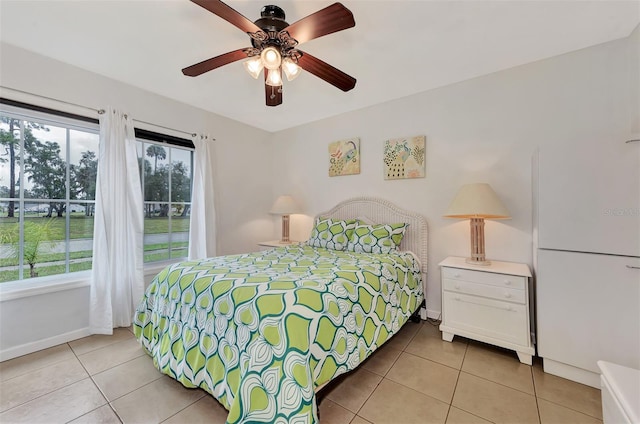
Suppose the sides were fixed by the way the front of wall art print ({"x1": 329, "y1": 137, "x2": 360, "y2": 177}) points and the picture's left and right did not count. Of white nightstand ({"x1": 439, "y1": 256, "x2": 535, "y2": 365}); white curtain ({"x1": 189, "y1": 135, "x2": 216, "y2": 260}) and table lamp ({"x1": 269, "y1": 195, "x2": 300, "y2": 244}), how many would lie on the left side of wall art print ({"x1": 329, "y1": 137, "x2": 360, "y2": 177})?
1

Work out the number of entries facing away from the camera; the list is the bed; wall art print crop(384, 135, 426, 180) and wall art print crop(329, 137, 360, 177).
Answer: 0

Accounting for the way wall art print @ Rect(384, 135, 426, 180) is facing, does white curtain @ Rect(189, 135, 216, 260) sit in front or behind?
in front

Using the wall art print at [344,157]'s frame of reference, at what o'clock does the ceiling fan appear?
The ceiling fan is roughly at 11 o'clock from the wall art print.

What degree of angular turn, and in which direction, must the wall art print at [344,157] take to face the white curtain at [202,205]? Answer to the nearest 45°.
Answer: approximately 45° to its right

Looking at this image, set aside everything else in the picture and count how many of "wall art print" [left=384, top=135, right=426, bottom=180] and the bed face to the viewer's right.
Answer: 0

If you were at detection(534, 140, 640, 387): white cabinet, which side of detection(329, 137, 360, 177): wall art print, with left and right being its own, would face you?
left

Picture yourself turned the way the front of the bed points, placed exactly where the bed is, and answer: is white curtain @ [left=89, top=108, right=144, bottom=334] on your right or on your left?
on your right

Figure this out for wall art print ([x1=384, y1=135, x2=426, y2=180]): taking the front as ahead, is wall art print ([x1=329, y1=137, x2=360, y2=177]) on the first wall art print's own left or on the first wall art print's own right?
on the first wall art print's own right

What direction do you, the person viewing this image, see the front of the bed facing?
facing the viewer and to the left of the viewer

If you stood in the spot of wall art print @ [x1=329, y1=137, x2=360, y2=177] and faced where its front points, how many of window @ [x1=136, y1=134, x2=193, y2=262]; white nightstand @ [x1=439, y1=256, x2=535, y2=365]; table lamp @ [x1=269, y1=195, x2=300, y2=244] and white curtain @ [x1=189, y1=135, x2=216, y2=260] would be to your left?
1
